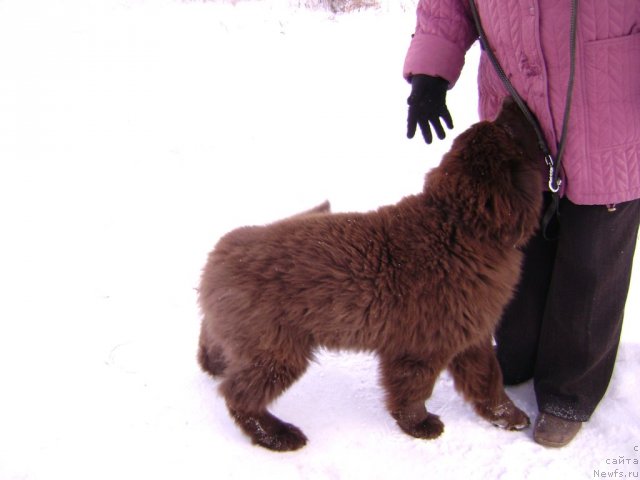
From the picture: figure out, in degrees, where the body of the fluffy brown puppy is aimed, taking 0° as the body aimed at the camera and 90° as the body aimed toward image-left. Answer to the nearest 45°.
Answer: approximately 270°
